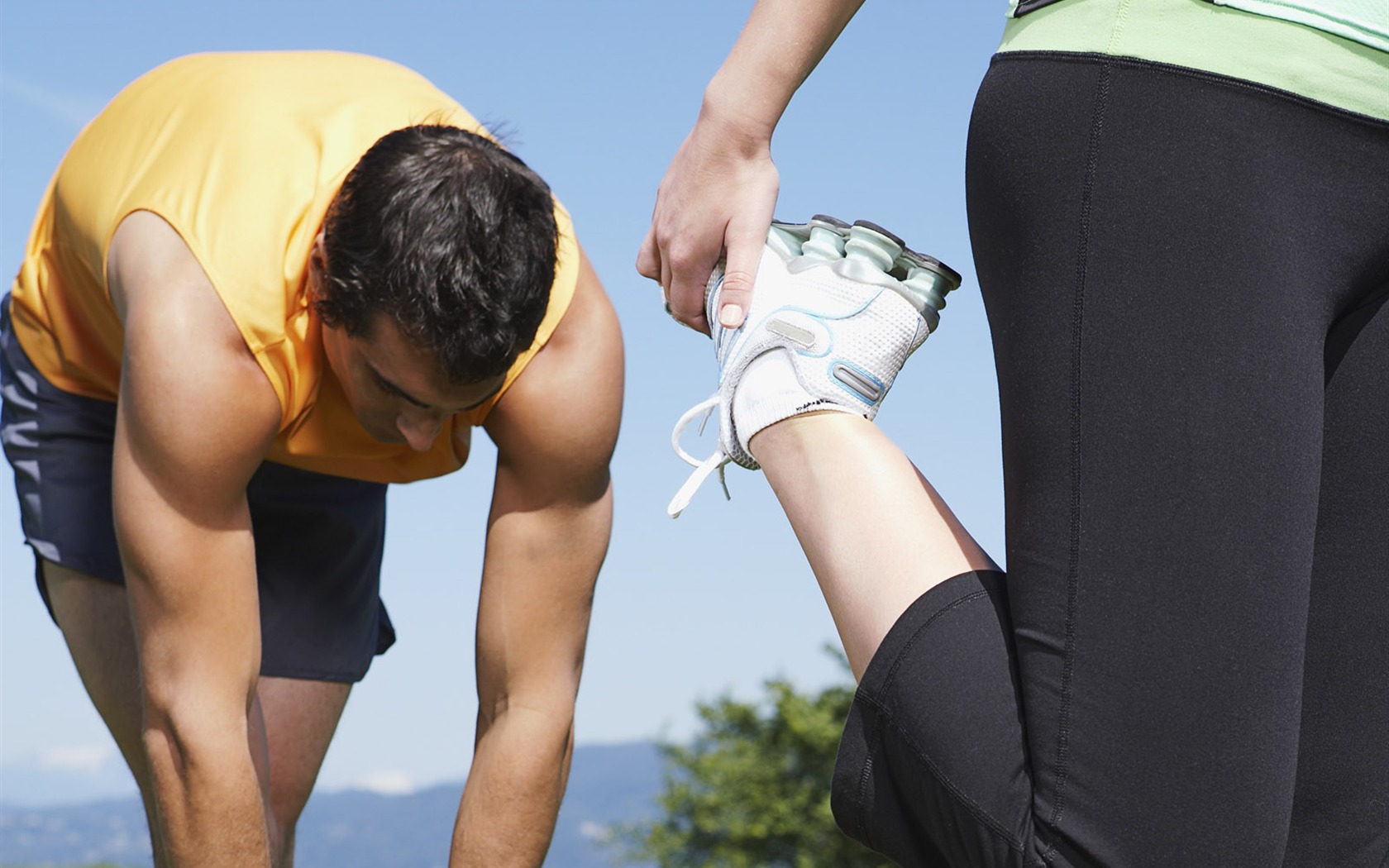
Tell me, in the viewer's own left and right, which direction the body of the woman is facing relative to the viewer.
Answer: facing the viewer and to the right of the viewer

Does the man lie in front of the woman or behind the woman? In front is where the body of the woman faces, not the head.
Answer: behind

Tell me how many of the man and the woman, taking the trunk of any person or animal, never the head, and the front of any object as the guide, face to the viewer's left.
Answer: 0

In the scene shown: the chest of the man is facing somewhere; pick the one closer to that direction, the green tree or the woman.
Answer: the woman

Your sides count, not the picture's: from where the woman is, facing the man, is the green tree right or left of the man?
right

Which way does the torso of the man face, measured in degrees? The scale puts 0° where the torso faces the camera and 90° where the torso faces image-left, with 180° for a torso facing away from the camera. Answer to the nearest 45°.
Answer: approximately 315°

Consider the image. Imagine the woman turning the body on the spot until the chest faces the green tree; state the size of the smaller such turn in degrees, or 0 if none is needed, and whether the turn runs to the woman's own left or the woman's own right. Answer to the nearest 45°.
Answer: approximately 135° to the woman's own left
